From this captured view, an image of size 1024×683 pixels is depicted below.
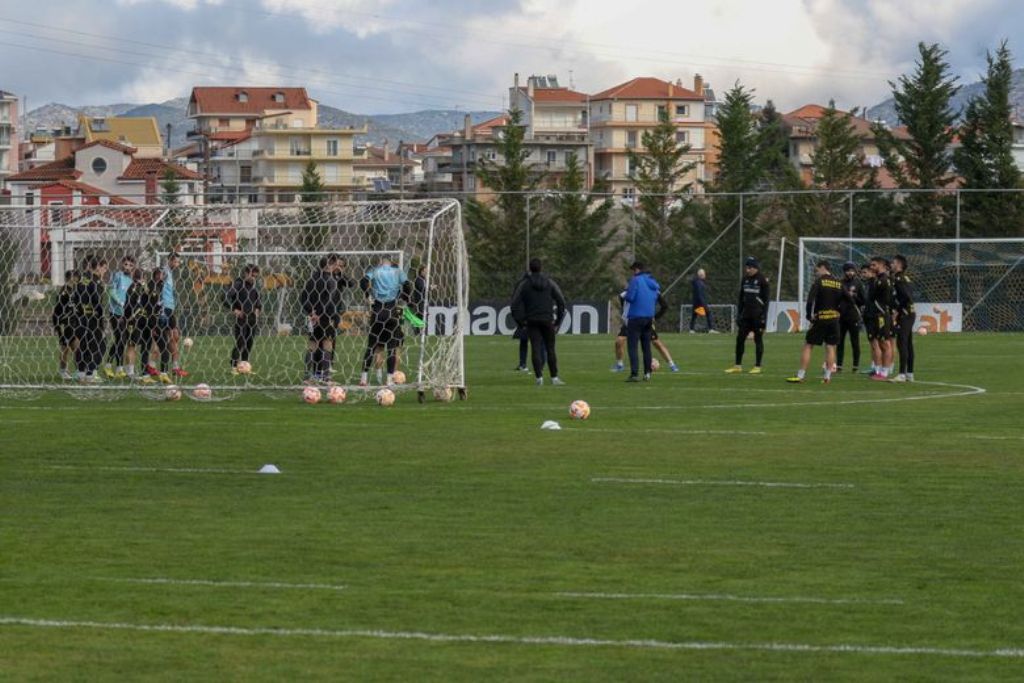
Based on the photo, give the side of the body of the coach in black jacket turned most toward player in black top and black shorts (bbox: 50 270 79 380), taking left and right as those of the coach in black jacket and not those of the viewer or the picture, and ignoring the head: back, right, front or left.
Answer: left

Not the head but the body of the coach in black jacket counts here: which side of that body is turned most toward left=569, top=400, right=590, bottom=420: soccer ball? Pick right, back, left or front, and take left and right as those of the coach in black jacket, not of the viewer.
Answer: back

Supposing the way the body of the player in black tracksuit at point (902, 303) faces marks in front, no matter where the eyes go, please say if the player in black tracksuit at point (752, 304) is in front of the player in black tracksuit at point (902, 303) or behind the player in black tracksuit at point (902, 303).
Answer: in front

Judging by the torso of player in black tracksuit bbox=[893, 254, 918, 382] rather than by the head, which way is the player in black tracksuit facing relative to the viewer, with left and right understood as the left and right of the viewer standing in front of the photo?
facing to the left of the viewer

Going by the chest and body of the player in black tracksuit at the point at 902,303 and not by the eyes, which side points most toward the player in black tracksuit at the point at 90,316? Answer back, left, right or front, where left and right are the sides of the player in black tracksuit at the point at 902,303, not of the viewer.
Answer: front

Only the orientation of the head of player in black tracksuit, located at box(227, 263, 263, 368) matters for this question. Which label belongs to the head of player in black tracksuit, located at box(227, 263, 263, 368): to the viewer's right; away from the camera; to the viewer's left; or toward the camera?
toward the camera

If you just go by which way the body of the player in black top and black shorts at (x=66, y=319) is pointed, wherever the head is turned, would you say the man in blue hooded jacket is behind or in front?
in front

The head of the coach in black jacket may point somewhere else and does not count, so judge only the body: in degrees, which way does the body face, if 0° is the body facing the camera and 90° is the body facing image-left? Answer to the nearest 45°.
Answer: approximately 180°

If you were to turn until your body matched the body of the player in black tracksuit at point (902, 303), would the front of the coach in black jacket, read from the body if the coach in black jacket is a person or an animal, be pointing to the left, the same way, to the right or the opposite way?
to the right

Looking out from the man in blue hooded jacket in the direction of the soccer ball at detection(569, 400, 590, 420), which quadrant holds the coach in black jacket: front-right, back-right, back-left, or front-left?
front-right

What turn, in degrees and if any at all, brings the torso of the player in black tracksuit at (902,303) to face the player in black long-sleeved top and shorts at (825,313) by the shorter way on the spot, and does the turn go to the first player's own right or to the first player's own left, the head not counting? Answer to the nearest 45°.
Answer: approximately 45° to the first player's own left

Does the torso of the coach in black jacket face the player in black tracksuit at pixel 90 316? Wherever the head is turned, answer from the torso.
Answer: no
